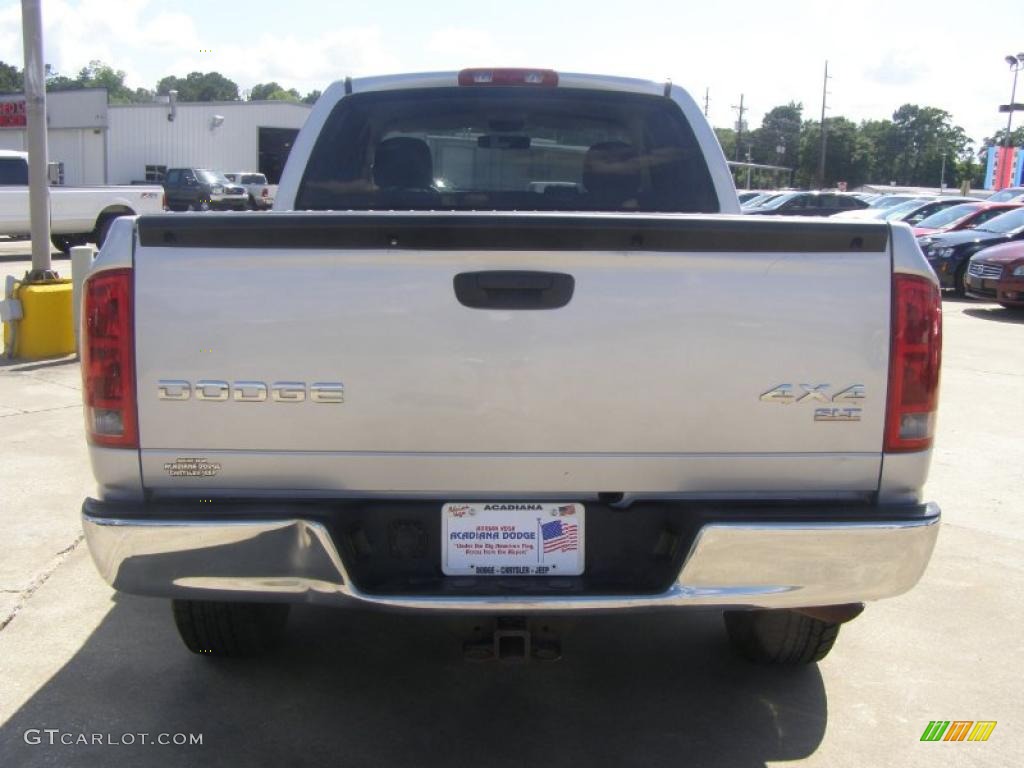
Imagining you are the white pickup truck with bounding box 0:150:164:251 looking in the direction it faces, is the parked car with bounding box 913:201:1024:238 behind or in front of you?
behind

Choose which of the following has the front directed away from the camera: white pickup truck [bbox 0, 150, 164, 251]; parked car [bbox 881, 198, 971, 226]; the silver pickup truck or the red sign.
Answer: the silver pickup truck

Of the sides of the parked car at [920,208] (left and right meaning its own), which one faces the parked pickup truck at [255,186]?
right

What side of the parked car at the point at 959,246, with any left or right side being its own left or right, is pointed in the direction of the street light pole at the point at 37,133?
front

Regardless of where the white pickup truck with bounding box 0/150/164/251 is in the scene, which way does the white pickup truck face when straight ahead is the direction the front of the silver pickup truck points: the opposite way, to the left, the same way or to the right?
to the left

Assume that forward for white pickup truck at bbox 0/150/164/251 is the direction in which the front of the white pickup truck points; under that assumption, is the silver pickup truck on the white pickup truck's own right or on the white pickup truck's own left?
on the white pickup truck's own left

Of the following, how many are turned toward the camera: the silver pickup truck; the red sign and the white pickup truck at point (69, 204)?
1

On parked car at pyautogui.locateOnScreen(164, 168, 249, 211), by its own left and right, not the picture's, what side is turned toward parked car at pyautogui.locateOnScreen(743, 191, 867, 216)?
front

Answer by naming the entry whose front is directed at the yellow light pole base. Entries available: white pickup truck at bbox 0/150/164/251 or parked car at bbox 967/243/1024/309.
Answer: the parked car

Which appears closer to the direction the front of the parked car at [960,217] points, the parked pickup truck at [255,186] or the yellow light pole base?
the yellow light pole base

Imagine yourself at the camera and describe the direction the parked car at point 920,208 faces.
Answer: facing the viewer and to the left of the viewer

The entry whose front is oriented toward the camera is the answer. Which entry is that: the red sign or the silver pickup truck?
the red sign

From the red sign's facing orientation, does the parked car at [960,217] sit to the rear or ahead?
ahead

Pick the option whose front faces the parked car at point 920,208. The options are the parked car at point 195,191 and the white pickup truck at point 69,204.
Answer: the parked car at point 195,191

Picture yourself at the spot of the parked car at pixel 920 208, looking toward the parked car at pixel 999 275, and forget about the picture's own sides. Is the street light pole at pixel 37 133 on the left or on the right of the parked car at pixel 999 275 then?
right

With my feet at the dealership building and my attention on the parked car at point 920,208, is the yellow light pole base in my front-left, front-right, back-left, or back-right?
front-right

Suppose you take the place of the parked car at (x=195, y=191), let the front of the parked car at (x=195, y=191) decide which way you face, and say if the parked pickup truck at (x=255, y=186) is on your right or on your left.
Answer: on your left

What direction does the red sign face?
toward the camera

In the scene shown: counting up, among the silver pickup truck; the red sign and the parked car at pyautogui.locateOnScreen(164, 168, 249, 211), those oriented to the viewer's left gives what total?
0

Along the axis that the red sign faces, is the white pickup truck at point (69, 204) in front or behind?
in front

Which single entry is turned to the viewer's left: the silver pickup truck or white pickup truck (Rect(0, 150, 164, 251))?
the white pickup truck

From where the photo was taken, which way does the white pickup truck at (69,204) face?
to the viewer's left

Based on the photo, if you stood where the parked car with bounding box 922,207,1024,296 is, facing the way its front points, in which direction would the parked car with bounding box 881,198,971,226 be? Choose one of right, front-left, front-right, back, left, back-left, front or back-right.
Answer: back-right

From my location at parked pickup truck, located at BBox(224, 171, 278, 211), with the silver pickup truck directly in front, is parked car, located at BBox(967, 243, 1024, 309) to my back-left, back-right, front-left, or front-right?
front-left
